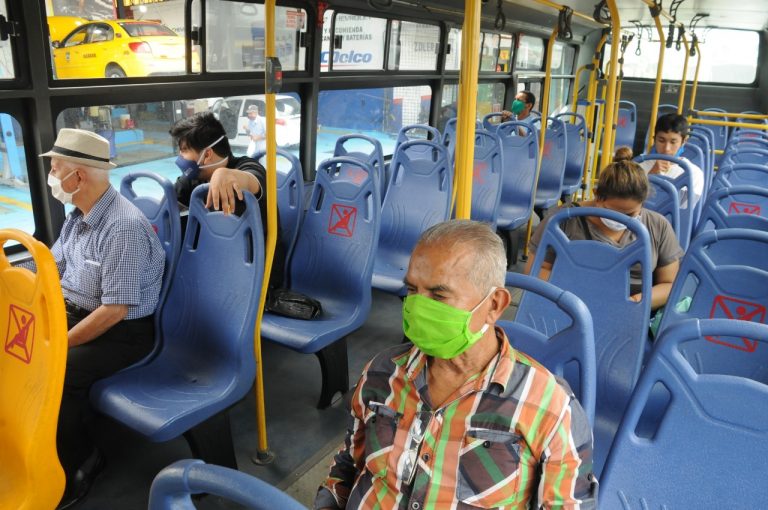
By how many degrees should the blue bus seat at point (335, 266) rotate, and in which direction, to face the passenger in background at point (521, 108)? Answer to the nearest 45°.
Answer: approximately 180°

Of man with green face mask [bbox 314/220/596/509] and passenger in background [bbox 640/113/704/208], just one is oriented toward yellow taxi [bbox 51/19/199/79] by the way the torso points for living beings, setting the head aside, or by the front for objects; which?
the passenger in background

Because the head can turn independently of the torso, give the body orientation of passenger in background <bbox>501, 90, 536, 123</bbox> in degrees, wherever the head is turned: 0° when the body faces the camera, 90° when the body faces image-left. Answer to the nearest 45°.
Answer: approximately 45°

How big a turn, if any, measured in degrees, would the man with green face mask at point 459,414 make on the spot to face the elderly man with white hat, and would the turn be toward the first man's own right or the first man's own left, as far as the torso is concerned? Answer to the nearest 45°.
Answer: approximately 90° to the first man's own right

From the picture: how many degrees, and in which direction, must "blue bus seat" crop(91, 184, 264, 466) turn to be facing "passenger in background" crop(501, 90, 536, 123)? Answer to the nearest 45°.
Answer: approximately 180°
